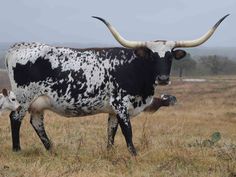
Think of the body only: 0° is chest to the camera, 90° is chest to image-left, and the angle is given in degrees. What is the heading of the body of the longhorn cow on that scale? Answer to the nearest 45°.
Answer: approximately 270°
